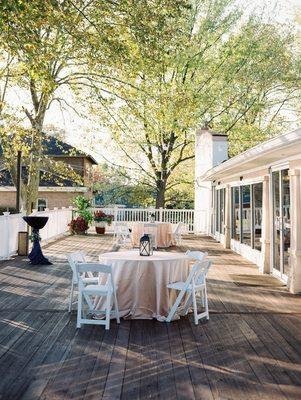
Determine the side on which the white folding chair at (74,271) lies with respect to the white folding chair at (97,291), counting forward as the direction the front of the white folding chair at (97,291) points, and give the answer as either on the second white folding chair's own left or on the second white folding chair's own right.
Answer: on the second white folding chair's own left

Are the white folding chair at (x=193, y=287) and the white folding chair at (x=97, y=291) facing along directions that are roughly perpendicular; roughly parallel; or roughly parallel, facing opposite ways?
roughly perpendicular

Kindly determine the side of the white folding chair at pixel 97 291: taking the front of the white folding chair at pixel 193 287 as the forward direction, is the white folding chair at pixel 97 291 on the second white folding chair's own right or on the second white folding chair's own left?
on the second white folding chair's own left

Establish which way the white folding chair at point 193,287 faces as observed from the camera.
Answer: facing away from the viewer and to the left of the viewer

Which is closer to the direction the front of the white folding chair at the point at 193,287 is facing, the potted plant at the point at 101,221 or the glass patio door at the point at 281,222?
the potted plant

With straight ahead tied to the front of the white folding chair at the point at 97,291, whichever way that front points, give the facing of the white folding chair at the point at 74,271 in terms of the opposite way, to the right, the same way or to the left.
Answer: to the right

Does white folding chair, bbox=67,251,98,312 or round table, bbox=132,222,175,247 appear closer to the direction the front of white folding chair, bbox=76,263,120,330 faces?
the round table

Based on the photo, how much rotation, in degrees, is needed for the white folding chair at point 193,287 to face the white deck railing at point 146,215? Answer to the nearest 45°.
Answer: approximately 45° to its right

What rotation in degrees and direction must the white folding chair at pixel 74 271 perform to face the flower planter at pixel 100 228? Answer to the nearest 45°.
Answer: approximately 135° to its left

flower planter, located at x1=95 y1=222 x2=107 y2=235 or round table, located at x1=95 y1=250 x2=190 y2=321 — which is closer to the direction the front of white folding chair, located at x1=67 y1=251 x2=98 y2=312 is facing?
the round table

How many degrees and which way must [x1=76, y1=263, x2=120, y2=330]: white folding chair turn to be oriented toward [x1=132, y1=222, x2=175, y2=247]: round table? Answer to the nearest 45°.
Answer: approximately 45° to its left
